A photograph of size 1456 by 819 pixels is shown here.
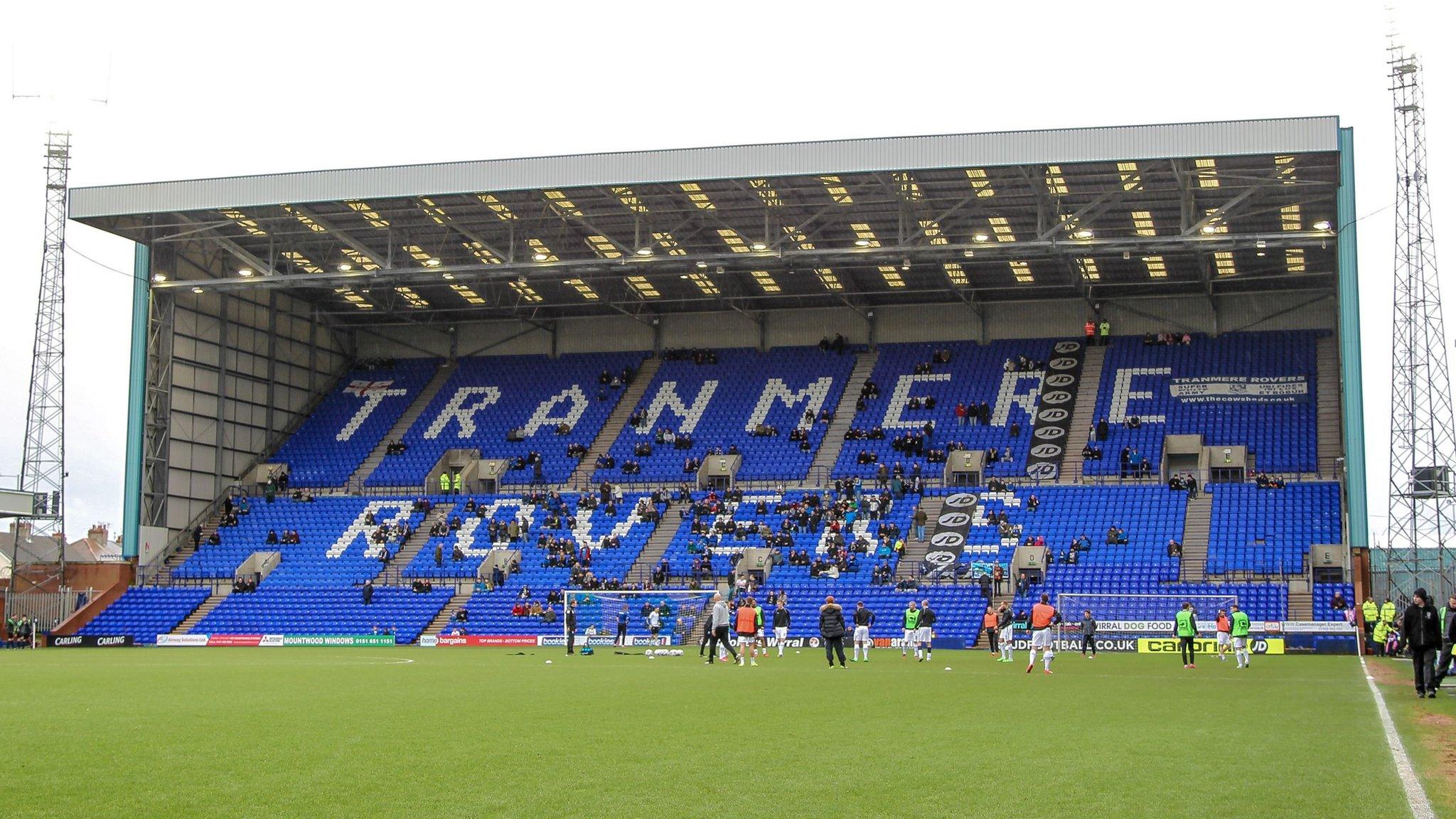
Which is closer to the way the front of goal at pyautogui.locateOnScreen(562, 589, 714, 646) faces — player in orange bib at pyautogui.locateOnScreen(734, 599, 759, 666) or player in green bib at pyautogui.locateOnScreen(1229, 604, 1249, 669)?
the player in orange bib

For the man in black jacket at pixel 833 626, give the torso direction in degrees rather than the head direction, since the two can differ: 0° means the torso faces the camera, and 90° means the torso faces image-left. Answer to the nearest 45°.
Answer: approximately 180°

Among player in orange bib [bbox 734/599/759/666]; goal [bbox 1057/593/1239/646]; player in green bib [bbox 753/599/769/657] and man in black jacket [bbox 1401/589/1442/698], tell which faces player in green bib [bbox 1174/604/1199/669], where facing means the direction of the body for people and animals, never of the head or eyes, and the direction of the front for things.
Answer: the goal
